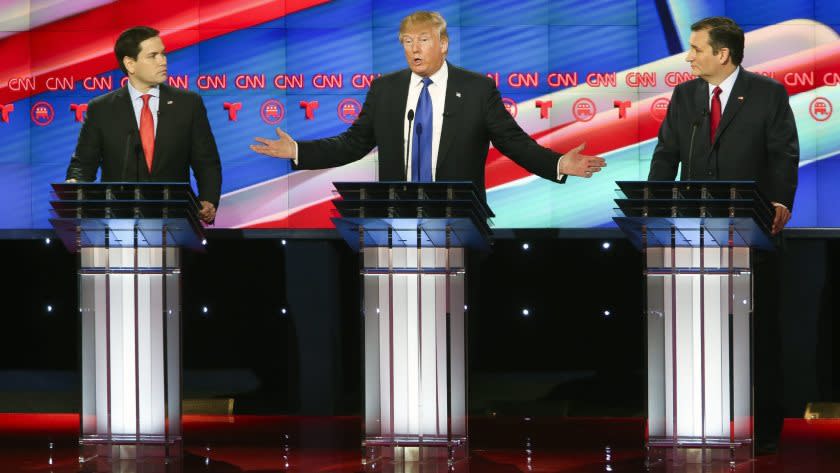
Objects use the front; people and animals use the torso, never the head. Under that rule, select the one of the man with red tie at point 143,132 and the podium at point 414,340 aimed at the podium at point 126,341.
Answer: the man with red tie

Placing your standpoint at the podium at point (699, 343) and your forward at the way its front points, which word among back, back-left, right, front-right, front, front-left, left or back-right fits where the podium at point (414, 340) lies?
right

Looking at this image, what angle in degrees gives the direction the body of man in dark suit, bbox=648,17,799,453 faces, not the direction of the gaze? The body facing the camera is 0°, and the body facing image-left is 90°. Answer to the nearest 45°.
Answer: approximately 45°

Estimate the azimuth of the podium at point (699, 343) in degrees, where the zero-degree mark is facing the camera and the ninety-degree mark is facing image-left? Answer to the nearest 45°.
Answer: approximately 0°

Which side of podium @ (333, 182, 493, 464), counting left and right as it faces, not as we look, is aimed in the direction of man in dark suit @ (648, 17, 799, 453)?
left

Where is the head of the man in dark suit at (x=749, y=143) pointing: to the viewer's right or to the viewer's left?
to the viewer's left
